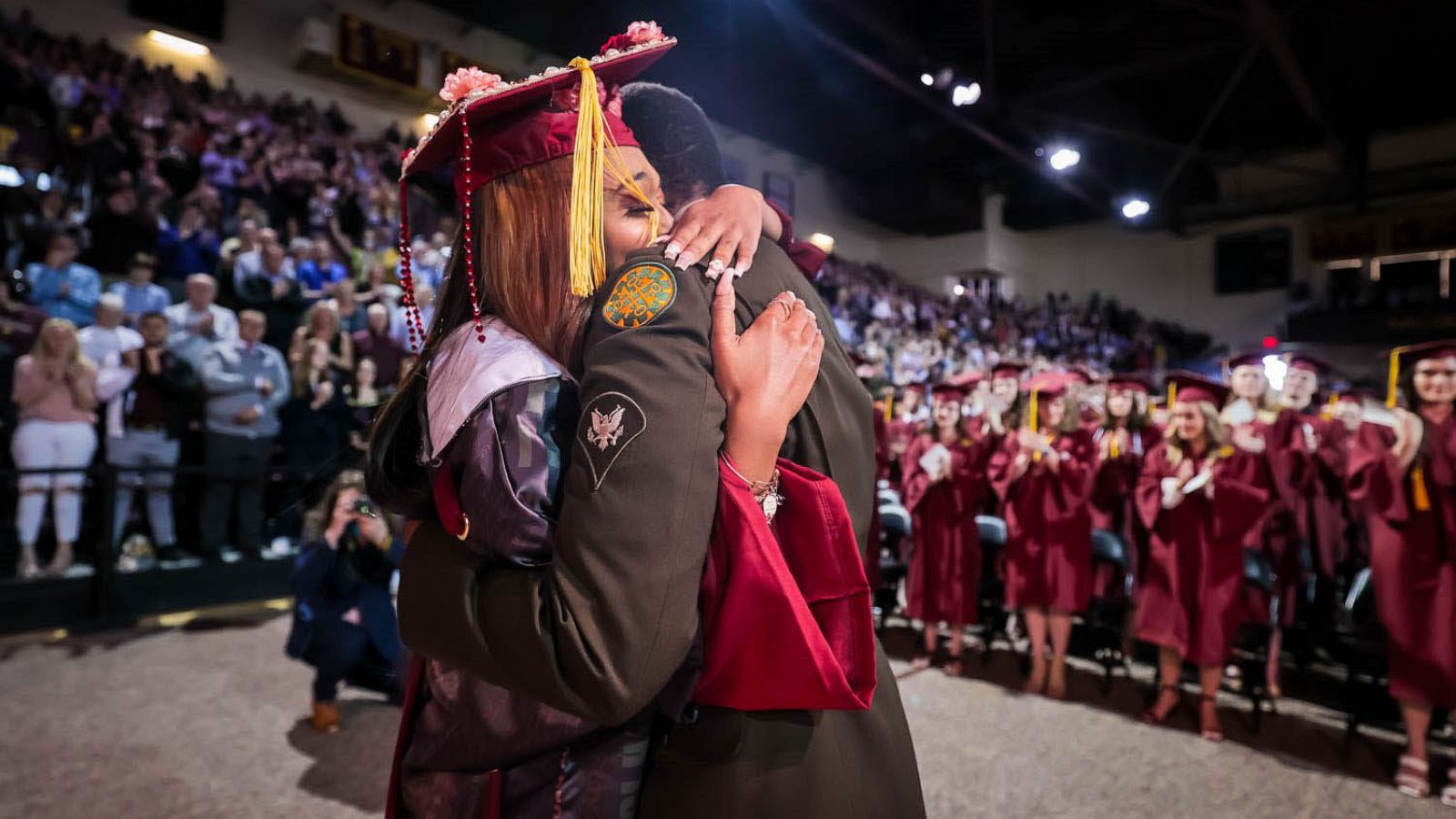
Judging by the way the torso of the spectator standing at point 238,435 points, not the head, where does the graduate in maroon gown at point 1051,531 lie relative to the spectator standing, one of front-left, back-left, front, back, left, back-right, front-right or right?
front-left

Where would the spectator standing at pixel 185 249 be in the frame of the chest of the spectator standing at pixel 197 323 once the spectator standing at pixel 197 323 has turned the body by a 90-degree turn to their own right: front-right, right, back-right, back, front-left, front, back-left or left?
right

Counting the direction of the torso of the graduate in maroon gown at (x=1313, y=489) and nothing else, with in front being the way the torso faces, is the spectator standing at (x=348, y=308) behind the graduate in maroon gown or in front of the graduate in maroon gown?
in front

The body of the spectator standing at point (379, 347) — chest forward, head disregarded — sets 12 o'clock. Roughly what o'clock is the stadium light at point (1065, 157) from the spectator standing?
The stadium light is roughly at 9 o'clock from the spectator standing.

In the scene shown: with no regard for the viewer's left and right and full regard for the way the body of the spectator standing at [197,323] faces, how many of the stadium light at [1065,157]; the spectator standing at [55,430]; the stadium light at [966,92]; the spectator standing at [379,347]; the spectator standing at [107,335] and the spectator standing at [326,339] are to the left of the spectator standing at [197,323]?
4

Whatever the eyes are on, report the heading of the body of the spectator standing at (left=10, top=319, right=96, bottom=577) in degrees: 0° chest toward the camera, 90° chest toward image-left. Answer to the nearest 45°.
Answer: approximately 0°

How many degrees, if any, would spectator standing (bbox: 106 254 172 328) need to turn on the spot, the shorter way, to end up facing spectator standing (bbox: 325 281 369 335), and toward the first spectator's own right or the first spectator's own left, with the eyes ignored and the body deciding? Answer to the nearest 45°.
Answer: approximately 90° to the first spectator's own left

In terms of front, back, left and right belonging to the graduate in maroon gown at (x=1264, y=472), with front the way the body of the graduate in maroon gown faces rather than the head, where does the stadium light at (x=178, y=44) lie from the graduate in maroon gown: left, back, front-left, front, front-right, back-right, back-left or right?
front-right
